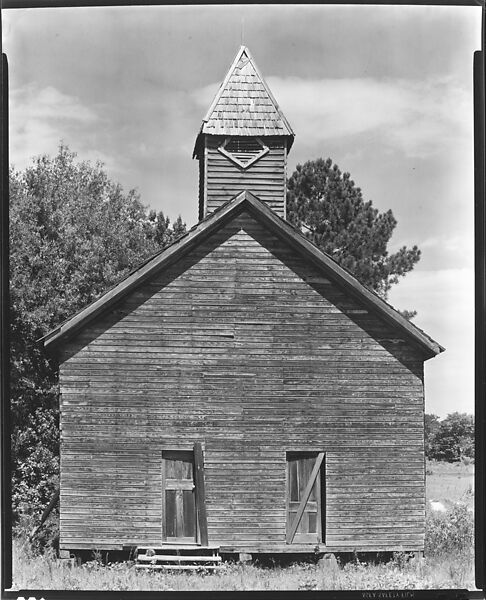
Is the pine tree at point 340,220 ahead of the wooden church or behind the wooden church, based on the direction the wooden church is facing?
behind

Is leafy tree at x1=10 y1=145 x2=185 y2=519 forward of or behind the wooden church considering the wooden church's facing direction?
behind

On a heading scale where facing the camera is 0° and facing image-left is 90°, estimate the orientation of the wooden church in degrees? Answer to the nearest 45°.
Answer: approximately 0°
